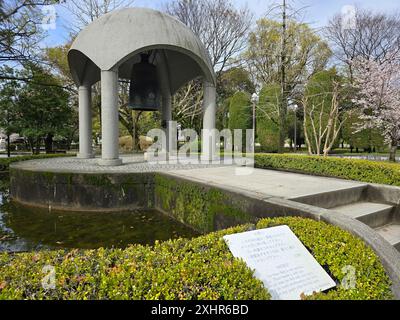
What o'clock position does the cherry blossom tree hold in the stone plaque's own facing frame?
The cherry blossom tree is roughly at 8 o'clock from the stone plaque.

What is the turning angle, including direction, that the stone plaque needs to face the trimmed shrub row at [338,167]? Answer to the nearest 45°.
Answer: approximately 135° to its left

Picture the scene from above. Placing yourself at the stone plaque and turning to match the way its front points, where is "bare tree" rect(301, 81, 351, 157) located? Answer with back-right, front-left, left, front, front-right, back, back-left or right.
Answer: back-left

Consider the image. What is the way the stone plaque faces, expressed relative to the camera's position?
facing the viewer and to the right of the viewer
